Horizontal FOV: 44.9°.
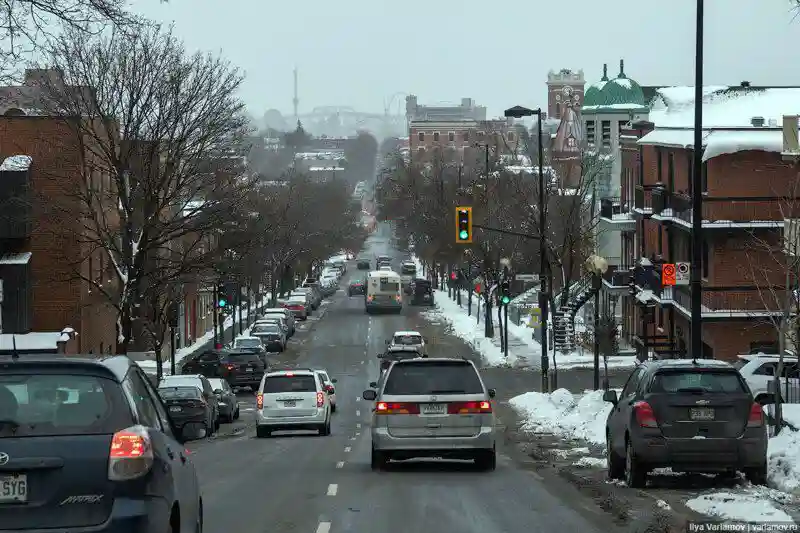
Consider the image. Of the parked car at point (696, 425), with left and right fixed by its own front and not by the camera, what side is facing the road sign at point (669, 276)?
front

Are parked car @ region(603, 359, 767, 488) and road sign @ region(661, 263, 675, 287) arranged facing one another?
yes

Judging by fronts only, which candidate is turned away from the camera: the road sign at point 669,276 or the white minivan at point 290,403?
the white minivan

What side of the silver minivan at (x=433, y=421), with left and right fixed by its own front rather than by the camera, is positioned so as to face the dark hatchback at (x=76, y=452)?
back

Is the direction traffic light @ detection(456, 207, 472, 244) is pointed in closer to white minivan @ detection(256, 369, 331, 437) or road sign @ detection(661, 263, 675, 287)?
the white minivan

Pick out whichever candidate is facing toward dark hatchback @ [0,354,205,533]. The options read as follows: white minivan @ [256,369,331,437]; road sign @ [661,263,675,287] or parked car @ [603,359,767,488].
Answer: the road sign

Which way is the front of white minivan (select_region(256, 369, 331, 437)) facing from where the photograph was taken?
facing away from the viewer

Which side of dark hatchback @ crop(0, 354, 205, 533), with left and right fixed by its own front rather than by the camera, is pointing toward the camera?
back

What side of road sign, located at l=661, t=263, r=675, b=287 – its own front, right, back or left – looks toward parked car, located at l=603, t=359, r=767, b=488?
front

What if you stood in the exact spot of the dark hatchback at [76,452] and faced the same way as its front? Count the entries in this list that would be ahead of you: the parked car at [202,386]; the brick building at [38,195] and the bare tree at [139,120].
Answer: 3

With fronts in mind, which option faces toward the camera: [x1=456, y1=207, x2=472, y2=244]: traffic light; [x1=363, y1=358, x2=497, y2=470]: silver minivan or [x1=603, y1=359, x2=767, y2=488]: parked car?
the traffic light

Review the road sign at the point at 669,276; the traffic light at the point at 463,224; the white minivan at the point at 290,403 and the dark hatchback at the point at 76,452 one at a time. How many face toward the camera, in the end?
2

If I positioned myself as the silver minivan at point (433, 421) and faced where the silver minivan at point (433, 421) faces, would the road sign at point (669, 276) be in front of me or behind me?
in front

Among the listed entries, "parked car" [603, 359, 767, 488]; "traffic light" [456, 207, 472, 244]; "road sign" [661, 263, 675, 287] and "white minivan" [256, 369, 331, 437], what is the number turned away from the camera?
2
